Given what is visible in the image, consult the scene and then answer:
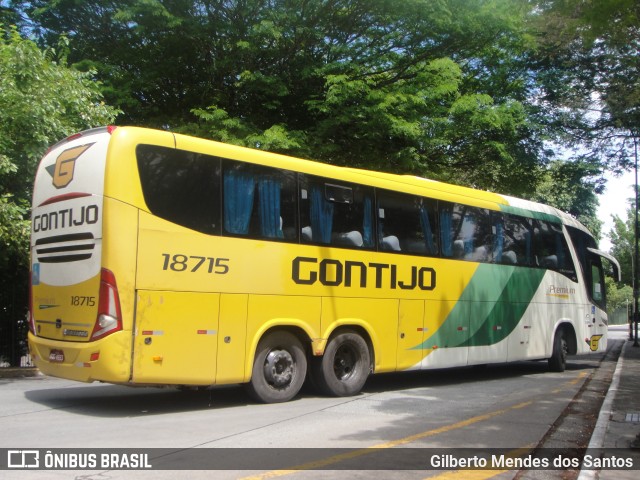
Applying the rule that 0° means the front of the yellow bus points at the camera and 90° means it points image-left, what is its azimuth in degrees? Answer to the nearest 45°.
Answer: approximately 225°

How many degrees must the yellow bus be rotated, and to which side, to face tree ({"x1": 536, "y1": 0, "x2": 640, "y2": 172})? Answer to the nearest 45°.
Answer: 0° — it already faces it

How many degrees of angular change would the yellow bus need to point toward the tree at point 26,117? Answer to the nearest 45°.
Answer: approximately 90° to its left
